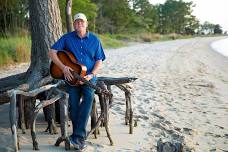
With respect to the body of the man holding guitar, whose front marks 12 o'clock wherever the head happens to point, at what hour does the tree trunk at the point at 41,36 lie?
The tree trunk is roughly at 5 o'clock from the man holding guitar.

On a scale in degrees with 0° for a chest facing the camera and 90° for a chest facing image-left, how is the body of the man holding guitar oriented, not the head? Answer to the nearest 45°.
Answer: approximately 0°
